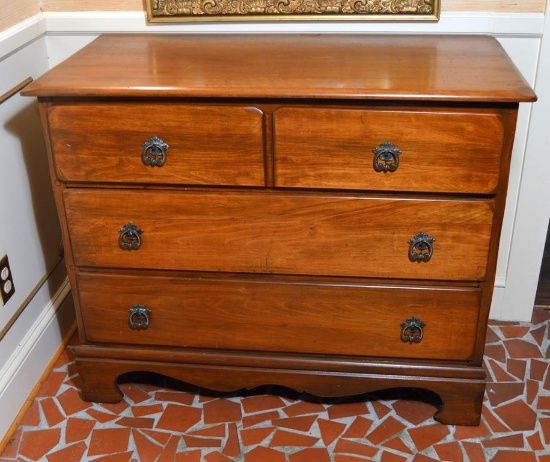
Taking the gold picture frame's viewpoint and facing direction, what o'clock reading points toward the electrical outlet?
The electrical outlet is roughly at 2 o'clock from the gold picture frame.

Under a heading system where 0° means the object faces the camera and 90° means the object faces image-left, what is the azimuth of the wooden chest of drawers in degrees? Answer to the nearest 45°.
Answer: approximately 0°

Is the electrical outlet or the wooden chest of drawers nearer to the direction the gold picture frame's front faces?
the wooden chest of drawers

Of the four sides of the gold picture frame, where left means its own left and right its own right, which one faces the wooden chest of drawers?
front

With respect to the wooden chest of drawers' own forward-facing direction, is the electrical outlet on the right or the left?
on its right

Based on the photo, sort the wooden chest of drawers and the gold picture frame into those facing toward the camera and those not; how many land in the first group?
2

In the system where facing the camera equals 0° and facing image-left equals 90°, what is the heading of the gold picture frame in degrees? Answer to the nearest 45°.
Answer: approximately 0°

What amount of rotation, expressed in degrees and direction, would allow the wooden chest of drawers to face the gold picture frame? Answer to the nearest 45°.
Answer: approximately 180°
